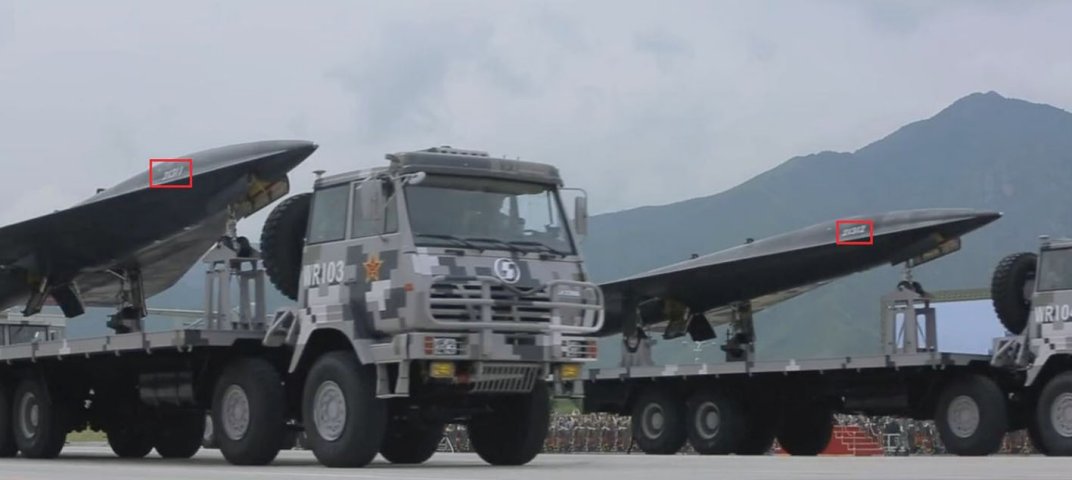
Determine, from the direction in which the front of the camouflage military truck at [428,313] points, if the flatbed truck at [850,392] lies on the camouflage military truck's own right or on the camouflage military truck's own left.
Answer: on the camouflage military truck's own left

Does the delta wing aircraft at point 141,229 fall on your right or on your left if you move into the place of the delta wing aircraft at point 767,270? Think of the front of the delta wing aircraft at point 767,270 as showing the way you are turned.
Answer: on your right

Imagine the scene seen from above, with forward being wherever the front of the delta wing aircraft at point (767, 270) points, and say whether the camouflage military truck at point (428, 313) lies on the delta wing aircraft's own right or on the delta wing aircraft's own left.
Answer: on the delta wing aircraft's own right

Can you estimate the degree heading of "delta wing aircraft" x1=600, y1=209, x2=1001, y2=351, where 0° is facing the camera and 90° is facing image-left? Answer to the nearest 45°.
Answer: approximately 315°

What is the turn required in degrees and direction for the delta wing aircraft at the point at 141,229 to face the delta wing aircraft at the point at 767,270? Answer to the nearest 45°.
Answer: approximately 45° to its left

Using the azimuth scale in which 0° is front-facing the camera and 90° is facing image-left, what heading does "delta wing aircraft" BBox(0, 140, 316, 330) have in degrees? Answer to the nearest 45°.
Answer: approximately 315°

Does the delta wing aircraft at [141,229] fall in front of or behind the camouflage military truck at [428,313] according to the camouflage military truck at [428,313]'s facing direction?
behind
